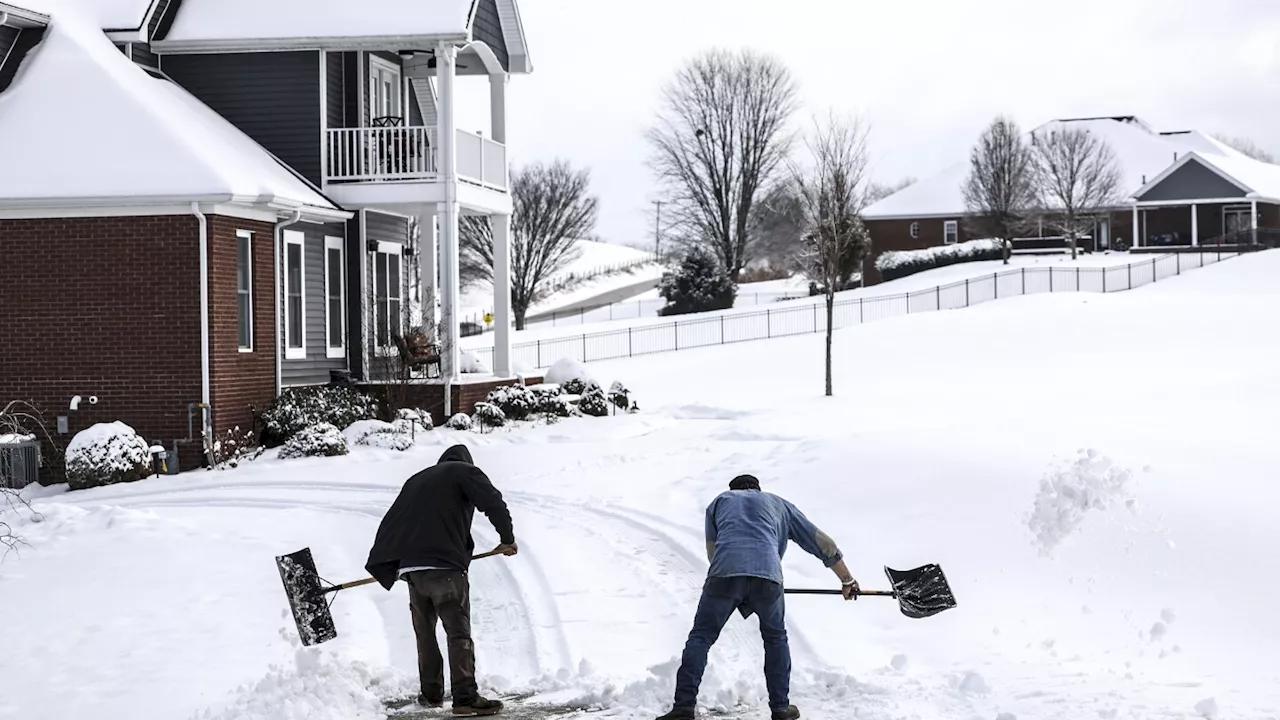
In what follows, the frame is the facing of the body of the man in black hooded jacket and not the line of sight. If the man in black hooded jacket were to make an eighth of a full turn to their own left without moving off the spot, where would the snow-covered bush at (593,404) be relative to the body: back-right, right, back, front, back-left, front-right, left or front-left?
front

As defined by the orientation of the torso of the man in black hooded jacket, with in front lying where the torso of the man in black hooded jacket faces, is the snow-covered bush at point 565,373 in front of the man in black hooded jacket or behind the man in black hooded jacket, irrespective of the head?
in front

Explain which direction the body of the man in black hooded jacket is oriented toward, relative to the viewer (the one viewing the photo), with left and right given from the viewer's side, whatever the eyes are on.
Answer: facing away from the viewer and to the right of the viewer

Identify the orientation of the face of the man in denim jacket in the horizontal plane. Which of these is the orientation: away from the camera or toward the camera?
away from the camera

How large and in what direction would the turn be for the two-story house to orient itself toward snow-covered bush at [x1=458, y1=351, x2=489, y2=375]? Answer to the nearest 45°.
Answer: approximately 45° to its left

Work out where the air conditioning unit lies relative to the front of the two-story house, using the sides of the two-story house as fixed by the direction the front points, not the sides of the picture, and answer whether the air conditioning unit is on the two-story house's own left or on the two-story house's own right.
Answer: on the two-story house's own right

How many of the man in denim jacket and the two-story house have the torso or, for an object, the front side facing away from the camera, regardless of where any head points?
1

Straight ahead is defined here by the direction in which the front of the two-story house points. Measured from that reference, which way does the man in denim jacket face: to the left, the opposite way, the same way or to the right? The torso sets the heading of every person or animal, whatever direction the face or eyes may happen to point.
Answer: to the left

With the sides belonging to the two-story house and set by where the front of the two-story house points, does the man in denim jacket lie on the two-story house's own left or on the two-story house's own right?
on the two-story house's own right

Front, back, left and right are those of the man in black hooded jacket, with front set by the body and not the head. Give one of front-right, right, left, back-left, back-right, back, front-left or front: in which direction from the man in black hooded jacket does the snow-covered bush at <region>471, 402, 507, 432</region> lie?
front-left

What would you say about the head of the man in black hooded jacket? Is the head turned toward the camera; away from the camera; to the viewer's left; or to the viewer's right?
away from the camera

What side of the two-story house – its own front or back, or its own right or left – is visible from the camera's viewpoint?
right

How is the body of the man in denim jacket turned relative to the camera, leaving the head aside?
away from the camera

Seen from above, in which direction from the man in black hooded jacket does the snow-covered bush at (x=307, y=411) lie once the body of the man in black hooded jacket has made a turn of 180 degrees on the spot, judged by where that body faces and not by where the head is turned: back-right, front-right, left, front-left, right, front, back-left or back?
back-right
